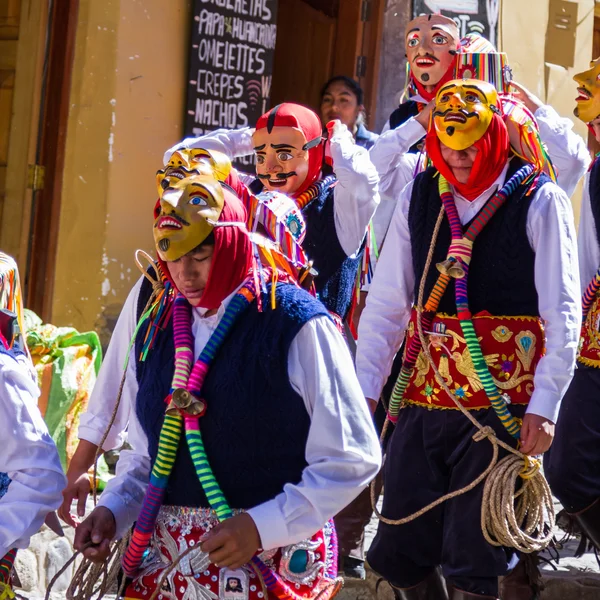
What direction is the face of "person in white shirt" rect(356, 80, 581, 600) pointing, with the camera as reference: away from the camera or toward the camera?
toward the camera

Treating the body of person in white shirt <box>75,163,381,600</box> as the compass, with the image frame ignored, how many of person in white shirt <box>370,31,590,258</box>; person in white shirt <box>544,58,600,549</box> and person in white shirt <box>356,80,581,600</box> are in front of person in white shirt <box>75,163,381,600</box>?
0

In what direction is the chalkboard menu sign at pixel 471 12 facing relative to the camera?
toward the camera

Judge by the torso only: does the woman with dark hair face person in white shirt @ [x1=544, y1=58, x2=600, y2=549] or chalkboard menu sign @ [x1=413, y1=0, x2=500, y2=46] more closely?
the person in white shirt

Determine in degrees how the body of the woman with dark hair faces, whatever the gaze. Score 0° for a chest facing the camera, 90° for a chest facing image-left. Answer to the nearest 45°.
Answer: approximately 45°

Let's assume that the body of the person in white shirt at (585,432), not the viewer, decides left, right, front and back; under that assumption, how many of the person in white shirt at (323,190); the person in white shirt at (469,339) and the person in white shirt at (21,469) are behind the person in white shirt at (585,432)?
0

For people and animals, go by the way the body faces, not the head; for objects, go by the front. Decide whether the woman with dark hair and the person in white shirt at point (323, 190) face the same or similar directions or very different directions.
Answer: same or similar directions

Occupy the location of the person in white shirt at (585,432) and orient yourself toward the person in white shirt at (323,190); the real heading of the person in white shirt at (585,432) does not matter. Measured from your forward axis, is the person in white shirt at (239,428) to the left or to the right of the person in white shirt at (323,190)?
left

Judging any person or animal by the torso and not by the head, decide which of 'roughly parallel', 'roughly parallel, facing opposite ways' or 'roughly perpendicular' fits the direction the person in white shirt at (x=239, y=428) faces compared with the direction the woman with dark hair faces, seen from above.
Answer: roughly parallel

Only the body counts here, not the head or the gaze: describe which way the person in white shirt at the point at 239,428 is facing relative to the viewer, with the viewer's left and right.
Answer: facing the viewer and to the left of the viewer

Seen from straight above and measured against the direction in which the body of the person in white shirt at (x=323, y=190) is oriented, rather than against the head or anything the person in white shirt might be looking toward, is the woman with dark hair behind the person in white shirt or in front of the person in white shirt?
behind

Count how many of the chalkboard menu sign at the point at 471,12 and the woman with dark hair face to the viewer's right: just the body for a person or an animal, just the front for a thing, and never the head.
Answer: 0

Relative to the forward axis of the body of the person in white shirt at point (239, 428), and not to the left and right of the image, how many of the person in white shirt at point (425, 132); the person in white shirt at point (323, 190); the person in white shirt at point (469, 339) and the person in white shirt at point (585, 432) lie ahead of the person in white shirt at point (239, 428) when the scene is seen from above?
0

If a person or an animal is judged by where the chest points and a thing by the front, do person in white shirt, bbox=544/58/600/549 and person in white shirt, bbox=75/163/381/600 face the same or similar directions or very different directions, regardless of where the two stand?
same or similar directions

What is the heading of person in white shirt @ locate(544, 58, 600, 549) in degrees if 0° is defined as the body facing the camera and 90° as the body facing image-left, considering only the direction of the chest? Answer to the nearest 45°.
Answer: approximately 45°

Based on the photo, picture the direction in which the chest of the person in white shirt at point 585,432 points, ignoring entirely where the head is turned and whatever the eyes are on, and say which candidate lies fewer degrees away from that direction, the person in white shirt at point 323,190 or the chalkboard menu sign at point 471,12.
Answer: the person in white shirt
